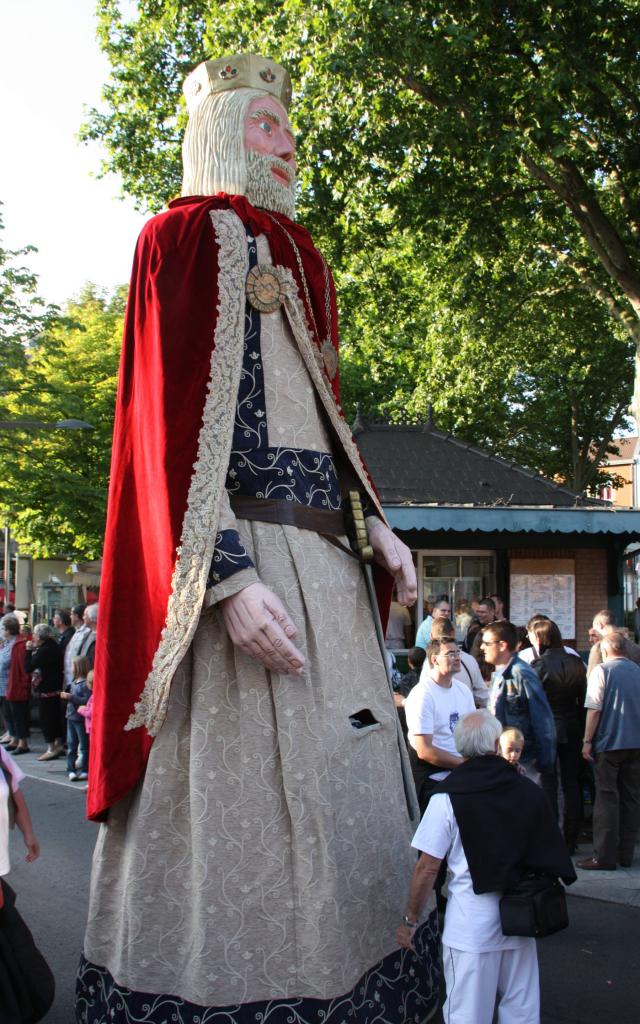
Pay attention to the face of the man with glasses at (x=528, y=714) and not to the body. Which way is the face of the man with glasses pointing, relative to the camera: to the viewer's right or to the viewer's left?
to the viewer's left

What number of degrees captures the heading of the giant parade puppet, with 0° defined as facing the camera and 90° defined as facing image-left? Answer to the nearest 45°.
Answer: approximately 315°

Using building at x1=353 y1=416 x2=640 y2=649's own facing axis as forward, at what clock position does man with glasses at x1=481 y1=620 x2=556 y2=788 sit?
The man with glasses is roughly at 12 o'clock from the building.

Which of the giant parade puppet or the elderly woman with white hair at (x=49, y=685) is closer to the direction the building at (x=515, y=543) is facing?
the giant parade puppet

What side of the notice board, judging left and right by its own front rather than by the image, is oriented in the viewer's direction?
front

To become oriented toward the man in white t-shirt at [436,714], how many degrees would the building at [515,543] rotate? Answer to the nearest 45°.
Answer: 0° — it already faces them

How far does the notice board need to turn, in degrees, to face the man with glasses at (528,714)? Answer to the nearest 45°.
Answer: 0° — it already faces them

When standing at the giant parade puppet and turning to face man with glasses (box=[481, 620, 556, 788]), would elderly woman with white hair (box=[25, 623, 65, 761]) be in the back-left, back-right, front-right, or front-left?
front-left

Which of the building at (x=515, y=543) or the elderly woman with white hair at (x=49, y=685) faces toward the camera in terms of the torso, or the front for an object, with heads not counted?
the building
